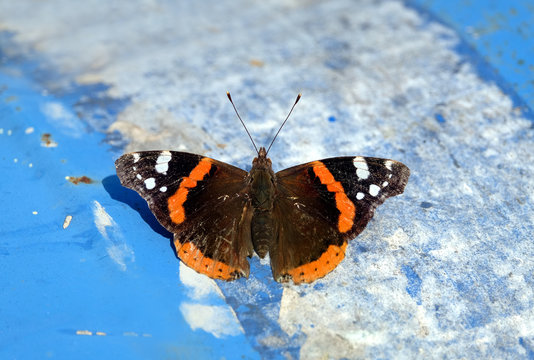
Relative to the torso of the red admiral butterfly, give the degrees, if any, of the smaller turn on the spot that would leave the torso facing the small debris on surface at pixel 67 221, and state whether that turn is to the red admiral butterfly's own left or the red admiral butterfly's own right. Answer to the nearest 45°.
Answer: approximately 90° to the red admiral butterfly's own left

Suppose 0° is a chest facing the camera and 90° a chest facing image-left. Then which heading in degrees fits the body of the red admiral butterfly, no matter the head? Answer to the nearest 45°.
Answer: approximately 180°

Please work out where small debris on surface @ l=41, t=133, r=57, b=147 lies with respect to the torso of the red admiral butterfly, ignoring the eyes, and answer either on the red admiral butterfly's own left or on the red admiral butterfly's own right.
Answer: on the red admiral butterfly's own left

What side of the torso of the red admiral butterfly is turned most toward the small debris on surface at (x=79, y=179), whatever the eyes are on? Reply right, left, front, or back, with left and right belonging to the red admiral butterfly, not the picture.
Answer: left
